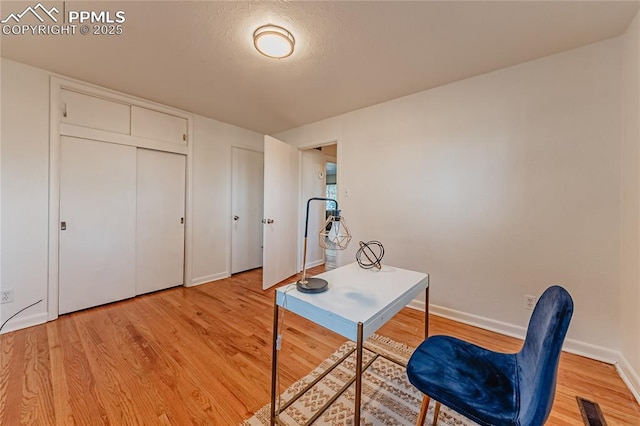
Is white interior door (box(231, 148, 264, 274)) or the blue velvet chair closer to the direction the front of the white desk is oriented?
the blue velvet chair

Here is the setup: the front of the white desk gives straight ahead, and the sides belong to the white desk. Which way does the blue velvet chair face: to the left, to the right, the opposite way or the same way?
the opposite way

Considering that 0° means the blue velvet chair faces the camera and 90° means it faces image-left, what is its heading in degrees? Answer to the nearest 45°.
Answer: approximately 90°

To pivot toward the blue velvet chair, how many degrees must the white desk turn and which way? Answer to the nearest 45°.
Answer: approximately 45° to its left

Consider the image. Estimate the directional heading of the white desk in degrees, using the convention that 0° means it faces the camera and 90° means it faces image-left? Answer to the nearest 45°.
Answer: approximately 315°

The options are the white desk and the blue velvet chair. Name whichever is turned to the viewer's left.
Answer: the blue velvet chair

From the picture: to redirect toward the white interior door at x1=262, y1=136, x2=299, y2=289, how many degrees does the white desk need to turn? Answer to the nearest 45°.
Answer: approximately 180°

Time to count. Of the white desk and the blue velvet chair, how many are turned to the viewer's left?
1
